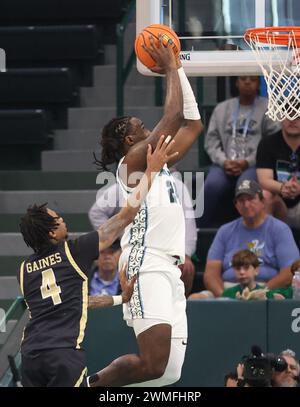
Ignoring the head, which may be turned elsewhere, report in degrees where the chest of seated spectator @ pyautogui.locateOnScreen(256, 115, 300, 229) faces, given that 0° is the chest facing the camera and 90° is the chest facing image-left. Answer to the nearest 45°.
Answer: approximately 0°

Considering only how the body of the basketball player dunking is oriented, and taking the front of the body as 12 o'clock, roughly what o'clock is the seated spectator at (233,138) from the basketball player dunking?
The seated spectator is roughly at 8 o'clock from the basketball player dunking.

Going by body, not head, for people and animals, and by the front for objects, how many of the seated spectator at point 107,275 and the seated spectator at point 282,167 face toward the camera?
2

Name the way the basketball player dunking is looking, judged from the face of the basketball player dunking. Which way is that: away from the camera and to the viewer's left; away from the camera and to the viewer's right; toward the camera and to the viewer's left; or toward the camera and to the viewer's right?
away from the camera and to the viewer's right

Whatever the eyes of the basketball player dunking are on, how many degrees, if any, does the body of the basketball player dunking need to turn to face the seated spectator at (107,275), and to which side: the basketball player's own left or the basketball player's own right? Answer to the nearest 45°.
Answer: approximately 135° to the basketball player's own left
